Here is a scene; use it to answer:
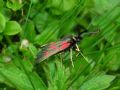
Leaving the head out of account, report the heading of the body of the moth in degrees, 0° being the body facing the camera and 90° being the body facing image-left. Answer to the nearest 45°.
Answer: approximately 270°

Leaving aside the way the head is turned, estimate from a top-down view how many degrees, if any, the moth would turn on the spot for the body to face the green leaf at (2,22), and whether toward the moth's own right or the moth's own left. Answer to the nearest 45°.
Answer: approximately 135° to the moth's own left

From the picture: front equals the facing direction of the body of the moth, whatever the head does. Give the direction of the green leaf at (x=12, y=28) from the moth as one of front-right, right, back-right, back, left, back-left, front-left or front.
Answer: back-left
